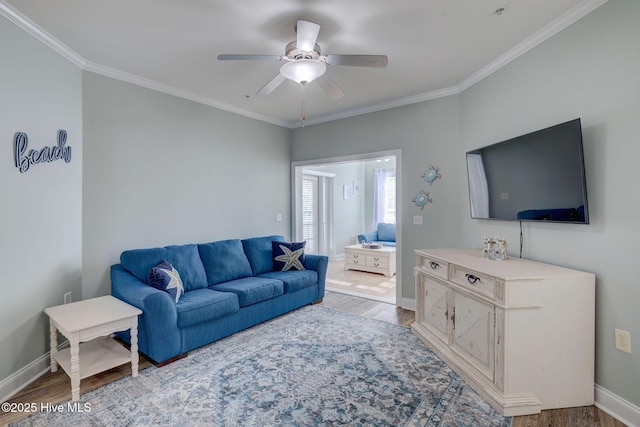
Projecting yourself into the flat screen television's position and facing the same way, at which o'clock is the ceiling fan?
The ceiling fan is roughly at 12 o'clock from the flat screen television.

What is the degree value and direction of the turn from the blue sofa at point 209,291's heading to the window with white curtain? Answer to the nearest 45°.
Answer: approximately 90° to its left

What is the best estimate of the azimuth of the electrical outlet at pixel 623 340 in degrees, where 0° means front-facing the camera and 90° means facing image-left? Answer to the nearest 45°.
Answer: approximately 45°

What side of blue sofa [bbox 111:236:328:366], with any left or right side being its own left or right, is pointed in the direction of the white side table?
right

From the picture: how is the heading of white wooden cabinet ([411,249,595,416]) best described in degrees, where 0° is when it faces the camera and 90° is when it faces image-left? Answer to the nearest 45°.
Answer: approximately 45°

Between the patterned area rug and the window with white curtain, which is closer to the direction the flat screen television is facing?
the patterned area rug

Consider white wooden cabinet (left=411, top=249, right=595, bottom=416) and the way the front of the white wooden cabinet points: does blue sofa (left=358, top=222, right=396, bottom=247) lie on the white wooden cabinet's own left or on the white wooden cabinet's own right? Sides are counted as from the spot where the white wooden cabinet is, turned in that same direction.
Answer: on the white wooden cabinet's own right

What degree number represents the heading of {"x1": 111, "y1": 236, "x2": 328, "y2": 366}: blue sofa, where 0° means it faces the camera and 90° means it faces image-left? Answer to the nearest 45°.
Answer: approximately 315°

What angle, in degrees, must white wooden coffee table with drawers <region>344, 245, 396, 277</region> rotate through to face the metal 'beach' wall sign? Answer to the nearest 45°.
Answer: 0° — it already faces it

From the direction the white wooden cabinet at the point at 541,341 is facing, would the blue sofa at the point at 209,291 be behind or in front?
in front

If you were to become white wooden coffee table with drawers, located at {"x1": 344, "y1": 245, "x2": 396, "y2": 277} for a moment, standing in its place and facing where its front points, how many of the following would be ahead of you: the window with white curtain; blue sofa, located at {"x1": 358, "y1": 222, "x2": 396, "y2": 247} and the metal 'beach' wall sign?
1
